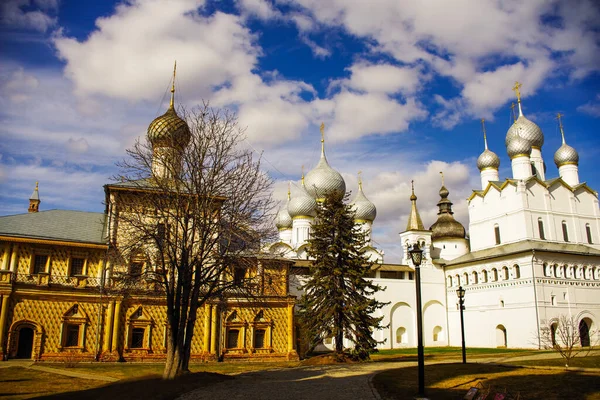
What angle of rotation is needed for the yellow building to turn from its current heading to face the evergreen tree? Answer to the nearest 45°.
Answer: approximately 90° to its left

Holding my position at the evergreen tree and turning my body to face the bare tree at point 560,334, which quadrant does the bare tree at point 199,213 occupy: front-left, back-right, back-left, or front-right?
back-right

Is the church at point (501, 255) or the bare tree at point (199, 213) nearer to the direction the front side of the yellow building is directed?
the bare tree

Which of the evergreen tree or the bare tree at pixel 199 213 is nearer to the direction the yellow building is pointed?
the bare tree

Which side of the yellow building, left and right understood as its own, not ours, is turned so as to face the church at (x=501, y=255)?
left

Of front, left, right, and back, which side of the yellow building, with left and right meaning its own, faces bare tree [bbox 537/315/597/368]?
left

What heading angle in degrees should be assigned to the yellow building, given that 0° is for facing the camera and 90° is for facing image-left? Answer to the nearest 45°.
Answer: approximately 0°
